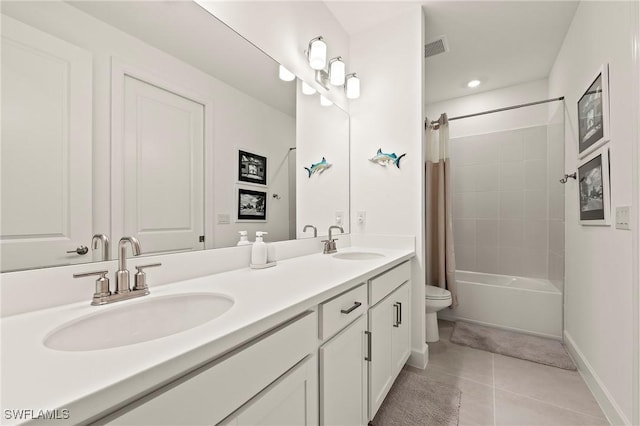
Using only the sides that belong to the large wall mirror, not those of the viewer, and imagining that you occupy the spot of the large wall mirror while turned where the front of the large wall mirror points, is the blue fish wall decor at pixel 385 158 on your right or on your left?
on your left

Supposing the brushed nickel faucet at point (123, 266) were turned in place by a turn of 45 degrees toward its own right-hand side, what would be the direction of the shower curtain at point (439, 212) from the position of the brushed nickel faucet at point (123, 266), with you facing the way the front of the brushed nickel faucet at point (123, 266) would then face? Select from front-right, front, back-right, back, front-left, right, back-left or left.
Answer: left

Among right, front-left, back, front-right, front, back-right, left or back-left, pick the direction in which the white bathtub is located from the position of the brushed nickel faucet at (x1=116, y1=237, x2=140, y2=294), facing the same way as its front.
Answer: front-left

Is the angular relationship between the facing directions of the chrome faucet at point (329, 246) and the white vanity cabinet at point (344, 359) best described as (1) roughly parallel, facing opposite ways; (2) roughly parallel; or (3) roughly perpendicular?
roughly parallel

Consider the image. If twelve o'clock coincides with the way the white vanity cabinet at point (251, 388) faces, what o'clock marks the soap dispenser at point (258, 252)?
The soap dispenser is roughly at 8 o'clock from the white vanity cabinet.

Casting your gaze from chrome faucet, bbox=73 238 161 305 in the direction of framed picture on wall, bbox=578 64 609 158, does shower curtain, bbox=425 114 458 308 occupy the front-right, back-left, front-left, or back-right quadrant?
front-left

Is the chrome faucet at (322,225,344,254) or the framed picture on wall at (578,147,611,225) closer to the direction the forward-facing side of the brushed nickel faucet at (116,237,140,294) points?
the framed picture on wall

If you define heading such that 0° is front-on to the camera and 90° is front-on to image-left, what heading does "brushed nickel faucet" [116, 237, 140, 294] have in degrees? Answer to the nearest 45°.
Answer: approximately 315°
